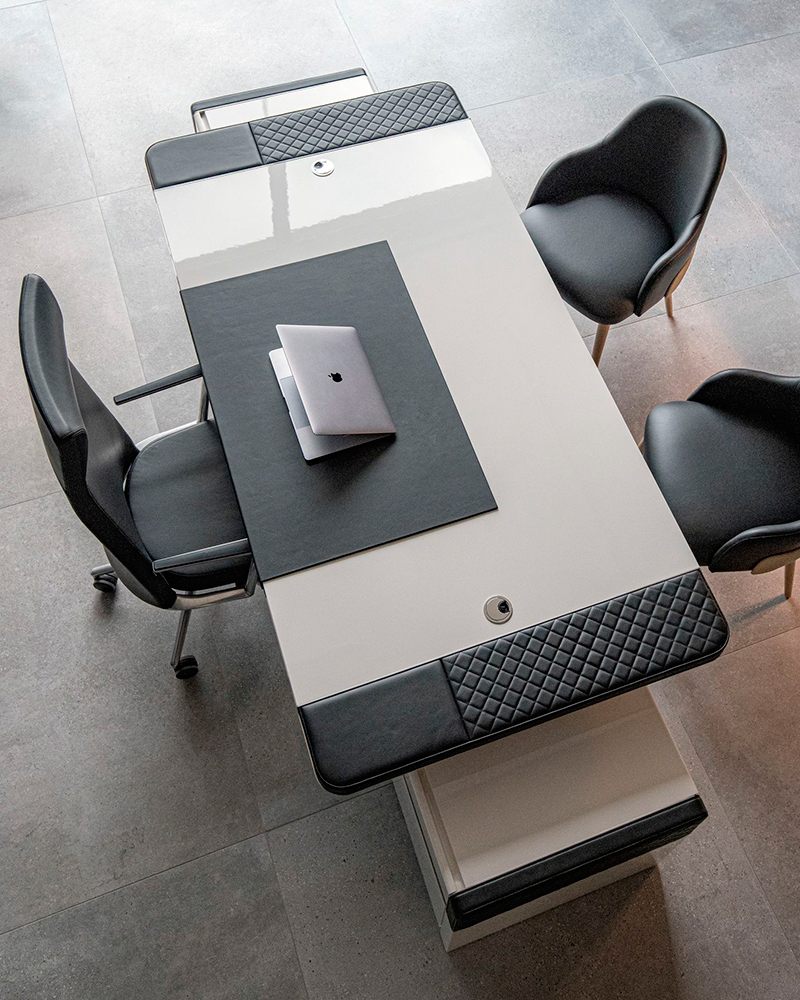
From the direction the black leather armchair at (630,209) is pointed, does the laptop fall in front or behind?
in front

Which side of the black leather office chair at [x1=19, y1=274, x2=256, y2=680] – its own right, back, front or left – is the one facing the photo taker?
right

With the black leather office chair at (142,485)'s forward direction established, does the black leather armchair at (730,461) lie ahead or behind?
ahead

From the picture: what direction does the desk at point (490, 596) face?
to the viewer's left

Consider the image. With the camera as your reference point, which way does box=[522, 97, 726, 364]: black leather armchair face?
facing the viewer and to the left of the viewer

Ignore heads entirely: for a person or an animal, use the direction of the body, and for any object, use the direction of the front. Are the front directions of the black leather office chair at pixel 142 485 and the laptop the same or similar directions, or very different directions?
very different directions

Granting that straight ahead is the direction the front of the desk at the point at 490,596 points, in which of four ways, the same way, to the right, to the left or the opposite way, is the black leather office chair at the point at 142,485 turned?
the opposite way

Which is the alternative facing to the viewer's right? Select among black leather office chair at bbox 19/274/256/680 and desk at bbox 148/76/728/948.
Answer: the black leather office chair

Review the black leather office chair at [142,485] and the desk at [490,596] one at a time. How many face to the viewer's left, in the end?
1
